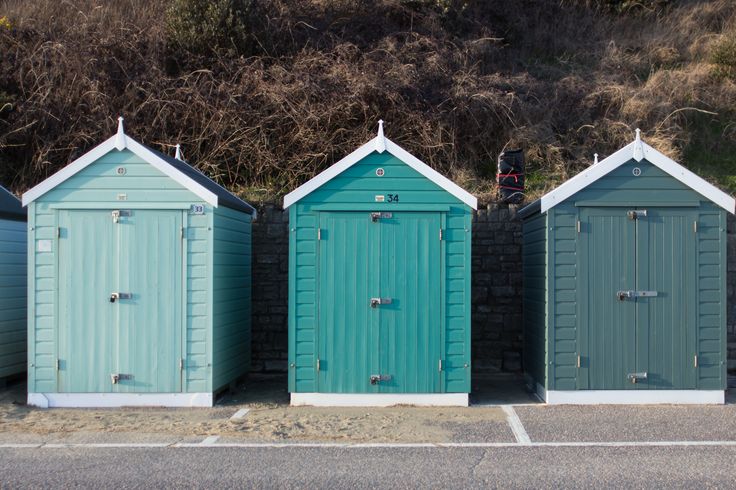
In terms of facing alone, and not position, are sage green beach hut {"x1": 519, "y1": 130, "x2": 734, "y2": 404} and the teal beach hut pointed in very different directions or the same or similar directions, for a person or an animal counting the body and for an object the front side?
same or similar directions

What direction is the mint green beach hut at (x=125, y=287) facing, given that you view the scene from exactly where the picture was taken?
facing the viewer

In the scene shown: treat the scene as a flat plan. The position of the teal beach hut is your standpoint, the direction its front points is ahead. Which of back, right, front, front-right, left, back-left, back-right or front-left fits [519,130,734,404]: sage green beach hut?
left

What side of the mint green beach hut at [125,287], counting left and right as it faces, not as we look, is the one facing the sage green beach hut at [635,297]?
left

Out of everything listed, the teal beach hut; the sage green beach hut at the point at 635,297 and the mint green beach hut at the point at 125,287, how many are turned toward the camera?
3

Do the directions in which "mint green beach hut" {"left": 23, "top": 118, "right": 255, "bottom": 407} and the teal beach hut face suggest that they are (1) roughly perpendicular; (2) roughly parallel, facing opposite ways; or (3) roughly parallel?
roughly parallel

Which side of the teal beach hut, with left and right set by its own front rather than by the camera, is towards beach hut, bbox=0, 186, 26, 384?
right

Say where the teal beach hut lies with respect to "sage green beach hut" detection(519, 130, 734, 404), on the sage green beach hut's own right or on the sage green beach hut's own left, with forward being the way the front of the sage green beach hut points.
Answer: on the sage green beach hut's own right

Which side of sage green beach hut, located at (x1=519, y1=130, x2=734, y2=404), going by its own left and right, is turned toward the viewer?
front

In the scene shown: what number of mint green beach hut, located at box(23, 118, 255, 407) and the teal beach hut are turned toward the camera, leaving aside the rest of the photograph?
2

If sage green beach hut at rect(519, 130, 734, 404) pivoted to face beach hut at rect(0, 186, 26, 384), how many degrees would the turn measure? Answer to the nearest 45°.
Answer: approximately 90° to its right
